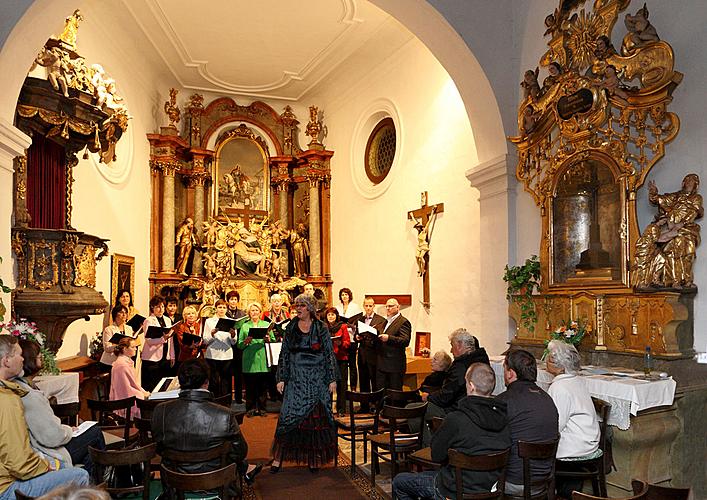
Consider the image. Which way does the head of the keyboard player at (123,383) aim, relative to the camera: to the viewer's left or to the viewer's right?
to the viewer's right

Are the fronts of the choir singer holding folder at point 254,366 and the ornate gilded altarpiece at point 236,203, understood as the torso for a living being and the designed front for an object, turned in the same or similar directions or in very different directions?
same or similar directions

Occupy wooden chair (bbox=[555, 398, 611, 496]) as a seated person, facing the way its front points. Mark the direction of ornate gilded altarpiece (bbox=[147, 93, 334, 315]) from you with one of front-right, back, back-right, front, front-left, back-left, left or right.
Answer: front-right

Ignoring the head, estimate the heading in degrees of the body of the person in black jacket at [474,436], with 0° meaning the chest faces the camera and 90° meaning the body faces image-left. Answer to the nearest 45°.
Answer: approximately 135°

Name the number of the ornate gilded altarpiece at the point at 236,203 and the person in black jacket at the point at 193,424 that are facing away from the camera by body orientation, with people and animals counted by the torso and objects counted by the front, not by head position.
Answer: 1

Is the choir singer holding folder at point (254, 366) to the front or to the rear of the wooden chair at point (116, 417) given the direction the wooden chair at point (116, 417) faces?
to the front

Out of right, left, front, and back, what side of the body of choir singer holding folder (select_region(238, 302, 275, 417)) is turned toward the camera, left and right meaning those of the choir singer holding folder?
front

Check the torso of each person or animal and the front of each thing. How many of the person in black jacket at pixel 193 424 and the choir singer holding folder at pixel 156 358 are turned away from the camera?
1

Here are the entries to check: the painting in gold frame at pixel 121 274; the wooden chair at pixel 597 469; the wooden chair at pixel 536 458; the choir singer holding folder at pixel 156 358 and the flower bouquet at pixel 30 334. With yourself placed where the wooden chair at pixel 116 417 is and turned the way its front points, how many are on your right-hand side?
2

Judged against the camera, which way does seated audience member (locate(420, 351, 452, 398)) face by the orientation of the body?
to the viewer's left

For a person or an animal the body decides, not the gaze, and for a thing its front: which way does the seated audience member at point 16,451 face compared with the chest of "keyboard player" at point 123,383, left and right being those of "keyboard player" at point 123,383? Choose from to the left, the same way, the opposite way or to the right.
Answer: the same way

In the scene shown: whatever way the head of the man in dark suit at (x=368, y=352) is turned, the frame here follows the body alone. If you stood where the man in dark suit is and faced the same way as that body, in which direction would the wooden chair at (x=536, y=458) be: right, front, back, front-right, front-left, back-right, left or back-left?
front

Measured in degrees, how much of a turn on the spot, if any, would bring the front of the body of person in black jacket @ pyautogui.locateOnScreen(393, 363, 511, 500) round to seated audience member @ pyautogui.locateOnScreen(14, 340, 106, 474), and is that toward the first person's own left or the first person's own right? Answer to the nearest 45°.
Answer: approximately 45° to the first person's own left

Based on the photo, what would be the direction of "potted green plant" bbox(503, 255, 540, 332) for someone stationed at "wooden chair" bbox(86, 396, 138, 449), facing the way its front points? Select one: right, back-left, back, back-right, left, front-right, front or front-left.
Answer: front-right

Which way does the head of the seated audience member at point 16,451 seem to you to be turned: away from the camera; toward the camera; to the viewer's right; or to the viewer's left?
to the viewer's right

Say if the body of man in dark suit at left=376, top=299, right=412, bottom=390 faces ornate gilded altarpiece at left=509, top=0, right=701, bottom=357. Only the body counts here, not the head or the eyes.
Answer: no

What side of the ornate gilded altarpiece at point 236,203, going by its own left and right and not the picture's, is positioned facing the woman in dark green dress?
front

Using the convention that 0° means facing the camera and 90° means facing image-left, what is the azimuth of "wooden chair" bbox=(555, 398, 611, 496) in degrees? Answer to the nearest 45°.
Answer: approximately 90°

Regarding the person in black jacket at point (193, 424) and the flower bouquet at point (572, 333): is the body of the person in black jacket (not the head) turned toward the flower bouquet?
no
